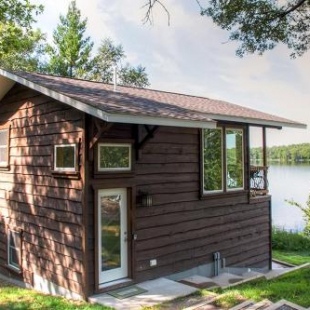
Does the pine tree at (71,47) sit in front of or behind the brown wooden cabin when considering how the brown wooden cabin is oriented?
behind

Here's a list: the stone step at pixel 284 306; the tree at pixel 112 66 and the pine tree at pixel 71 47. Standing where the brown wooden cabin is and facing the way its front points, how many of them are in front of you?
1

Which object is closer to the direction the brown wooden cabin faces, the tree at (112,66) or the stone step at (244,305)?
the stone step

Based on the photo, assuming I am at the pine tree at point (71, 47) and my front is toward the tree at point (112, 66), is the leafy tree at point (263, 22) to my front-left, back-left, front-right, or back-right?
front-right

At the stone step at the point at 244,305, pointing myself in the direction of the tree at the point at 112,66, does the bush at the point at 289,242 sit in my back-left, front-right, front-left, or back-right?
front-right

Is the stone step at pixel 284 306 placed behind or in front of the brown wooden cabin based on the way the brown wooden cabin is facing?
in front

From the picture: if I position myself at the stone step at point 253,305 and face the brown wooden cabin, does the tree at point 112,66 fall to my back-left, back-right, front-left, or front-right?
front-right

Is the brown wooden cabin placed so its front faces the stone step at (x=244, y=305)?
yes

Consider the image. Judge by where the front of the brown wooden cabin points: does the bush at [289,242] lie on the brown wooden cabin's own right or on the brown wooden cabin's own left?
on the brown wooden cabin's own left

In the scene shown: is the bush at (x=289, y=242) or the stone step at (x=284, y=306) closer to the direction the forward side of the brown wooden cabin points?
the stone step

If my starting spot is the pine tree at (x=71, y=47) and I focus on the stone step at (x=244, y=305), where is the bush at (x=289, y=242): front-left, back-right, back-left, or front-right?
front-left

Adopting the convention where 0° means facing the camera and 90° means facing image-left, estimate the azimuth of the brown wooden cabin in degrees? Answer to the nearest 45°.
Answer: approximately 315°

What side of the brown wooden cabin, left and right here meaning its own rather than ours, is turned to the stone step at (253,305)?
front
